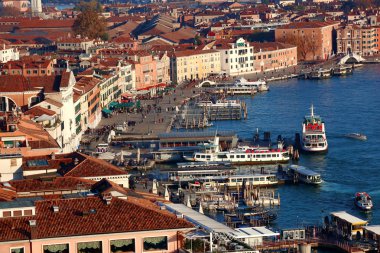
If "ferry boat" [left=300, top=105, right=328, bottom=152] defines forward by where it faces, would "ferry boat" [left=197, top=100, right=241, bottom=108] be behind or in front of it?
in front

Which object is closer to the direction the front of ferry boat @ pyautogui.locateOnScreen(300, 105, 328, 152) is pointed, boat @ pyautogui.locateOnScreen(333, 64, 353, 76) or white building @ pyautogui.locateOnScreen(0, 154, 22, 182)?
the boat

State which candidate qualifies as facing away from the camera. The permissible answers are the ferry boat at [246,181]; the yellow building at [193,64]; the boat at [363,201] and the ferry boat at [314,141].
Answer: the ferry boat at [314,141]

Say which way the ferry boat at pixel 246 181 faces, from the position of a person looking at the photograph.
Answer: facing to the left of the viewer

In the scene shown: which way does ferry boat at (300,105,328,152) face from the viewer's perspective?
away from the camera

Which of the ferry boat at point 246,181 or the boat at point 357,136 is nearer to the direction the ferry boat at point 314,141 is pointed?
the boat

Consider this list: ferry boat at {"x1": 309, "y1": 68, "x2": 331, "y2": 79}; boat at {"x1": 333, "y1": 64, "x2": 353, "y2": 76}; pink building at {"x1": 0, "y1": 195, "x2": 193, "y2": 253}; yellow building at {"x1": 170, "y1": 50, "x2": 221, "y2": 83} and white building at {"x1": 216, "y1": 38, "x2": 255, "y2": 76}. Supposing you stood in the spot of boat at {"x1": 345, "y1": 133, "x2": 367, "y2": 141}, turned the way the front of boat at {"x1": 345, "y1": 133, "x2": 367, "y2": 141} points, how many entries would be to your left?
1

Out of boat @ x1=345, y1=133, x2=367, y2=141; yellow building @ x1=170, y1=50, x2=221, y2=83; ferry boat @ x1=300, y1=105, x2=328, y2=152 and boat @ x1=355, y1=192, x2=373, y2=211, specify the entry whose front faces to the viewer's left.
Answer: boat @ x1=345, y1=133, x2=367, y2=141

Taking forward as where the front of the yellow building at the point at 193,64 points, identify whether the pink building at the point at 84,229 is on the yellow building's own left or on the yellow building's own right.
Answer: on the yellow building's own right

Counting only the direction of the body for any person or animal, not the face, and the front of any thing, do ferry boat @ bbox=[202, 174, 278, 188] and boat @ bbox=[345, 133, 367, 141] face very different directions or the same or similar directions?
same or similar directions

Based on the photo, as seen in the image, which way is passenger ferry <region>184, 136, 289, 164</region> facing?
to the viewer's left

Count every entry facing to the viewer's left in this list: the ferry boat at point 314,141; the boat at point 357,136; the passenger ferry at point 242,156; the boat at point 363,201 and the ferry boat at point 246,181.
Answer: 3

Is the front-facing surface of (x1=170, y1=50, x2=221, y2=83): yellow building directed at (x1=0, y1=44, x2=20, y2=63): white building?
no

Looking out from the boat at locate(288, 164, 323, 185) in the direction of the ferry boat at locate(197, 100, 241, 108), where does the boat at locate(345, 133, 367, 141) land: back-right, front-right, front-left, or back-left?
front-right

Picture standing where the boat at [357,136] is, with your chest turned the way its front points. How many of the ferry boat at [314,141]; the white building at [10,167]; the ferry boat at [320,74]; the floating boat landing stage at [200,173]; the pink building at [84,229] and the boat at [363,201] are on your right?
1
